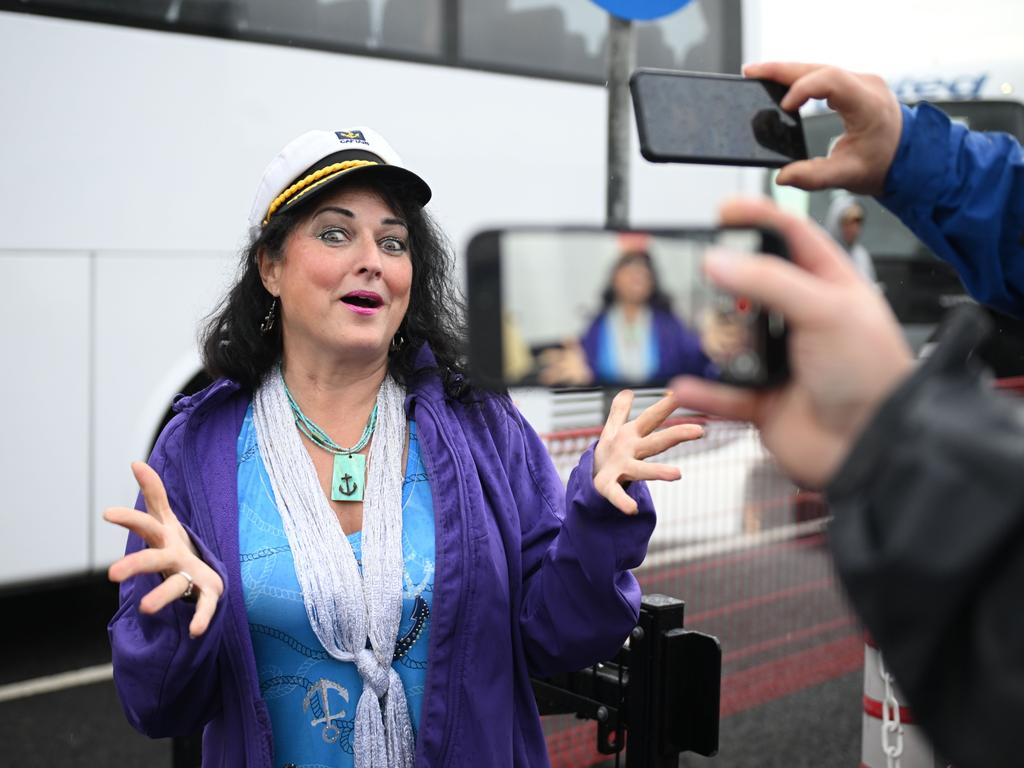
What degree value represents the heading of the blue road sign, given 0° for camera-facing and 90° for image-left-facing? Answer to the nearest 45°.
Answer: approximately 0°

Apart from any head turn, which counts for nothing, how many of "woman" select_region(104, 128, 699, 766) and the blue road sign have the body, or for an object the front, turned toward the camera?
2

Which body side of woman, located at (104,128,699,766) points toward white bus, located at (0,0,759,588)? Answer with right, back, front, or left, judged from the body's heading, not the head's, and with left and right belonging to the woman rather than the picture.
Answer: back
